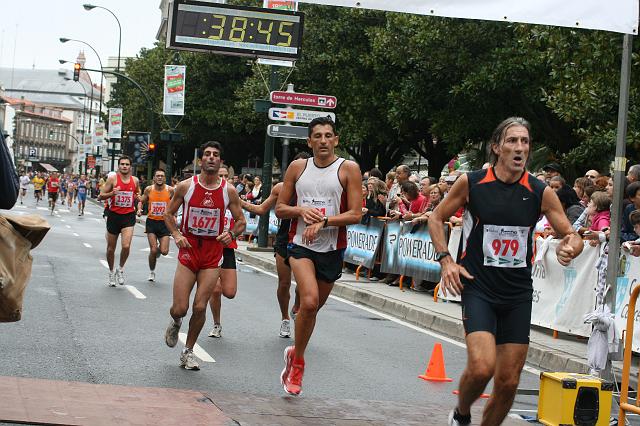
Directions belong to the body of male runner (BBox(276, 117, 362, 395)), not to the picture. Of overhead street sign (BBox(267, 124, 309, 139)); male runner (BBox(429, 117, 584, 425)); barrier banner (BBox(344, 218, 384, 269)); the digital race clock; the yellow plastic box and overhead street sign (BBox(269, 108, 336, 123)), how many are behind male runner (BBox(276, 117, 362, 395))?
4

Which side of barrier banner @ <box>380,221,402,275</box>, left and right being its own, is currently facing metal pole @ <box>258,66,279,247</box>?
right

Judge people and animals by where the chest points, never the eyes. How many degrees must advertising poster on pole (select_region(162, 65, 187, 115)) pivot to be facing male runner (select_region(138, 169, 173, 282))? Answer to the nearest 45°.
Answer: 0° — it already faces them

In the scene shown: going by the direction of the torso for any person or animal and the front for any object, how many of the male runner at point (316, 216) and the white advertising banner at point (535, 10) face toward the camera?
2

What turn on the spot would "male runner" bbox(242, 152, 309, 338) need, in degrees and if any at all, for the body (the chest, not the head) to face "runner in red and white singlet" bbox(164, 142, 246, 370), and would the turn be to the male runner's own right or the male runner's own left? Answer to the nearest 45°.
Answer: approximately 45° to the male runner's own right

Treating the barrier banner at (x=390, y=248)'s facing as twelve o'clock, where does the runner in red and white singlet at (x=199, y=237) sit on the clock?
The runner in red and white singlet is roughly at 11 o'clock from the barrier banner.

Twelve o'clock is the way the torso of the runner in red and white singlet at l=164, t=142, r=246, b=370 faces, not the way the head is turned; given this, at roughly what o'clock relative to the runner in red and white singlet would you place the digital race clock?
The digital race clock is roughly at 6 o'clock from the runner in red and white singlet.

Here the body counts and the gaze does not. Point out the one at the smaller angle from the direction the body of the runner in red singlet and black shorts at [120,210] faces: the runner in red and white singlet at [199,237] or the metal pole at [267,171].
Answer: the runner in red and white singlet

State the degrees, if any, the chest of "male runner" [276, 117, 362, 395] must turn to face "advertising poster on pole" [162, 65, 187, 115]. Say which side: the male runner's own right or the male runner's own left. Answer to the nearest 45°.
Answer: approximately 180°

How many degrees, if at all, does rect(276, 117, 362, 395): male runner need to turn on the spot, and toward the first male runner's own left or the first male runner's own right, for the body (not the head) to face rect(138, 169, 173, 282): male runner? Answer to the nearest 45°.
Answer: approximately 180°

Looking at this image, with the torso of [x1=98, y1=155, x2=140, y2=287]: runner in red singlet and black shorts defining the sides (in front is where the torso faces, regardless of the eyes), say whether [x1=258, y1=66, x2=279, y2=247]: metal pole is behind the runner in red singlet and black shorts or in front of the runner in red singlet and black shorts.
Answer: behind
